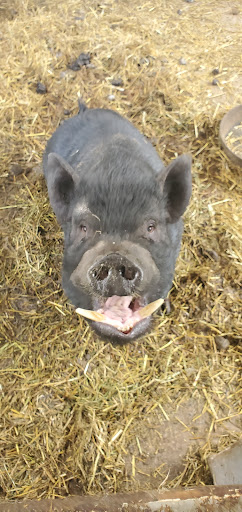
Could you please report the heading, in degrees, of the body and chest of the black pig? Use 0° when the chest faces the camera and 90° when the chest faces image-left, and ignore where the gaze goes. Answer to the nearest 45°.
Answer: approximately 0°
